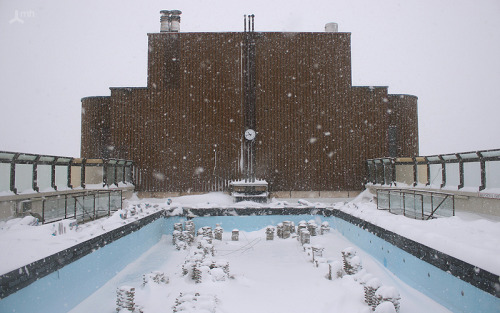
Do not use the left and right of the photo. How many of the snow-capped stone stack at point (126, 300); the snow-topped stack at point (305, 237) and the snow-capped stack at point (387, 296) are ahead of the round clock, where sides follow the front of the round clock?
3

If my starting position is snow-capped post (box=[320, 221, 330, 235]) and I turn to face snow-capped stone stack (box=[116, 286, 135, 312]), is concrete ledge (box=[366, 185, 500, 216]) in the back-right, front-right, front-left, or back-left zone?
back-left

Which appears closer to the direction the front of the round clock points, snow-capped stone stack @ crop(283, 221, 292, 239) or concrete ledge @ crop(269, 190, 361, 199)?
the snow-capped stone stack

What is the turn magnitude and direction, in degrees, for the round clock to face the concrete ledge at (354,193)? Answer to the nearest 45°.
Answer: approximately 90° to its left

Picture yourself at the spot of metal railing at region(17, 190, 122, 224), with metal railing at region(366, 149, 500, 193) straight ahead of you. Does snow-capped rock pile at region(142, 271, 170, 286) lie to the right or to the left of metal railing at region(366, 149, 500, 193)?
right

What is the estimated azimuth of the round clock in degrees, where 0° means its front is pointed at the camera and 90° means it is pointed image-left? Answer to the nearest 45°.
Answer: approximately 0°

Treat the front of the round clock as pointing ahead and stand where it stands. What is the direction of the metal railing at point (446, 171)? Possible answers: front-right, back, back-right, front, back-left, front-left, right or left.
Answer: front-left

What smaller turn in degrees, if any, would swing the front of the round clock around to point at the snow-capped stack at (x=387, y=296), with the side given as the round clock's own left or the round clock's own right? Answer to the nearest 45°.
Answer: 0° — it already faces it

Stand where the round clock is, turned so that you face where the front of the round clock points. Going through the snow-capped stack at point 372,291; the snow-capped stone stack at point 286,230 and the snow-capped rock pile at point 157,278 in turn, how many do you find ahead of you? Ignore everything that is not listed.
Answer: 3

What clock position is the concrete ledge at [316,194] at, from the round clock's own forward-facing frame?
The concrete ledge is roughly at 9 o'clock from the round clock.

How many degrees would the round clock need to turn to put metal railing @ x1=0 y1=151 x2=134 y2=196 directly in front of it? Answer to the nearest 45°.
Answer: approximately 45° to its right
